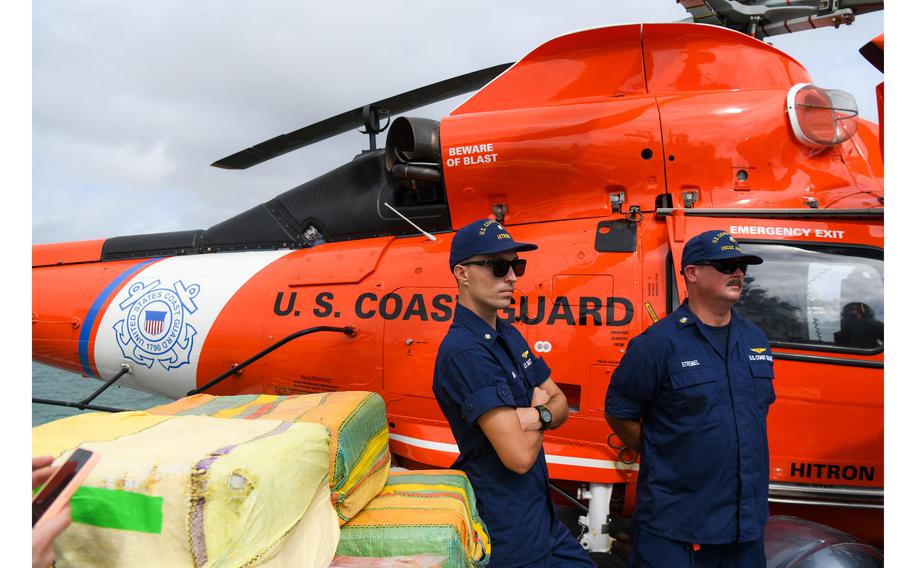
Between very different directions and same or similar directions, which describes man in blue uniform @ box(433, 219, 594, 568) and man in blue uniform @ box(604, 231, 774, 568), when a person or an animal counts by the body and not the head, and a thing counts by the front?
same or similar directions

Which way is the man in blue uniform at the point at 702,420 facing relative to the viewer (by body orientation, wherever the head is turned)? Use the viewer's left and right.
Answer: facing the viewer and to the right of the viewer

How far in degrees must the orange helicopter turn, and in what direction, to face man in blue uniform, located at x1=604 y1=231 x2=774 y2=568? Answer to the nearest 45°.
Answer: approximately 90° to its right

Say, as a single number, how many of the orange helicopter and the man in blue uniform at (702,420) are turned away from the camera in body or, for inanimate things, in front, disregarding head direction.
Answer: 0

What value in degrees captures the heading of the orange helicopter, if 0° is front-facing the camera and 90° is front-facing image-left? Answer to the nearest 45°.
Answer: approximately 270°

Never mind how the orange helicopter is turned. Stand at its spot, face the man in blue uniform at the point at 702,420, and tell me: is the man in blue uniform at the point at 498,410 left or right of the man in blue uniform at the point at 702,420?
right

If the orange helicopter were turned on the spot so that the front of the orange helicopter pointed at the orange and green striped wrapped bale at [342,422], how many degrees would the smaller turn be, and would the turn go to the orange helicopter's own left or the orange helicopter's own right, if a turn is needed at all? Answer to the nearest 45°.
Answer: approximately 135° to the orange helicopter's own right

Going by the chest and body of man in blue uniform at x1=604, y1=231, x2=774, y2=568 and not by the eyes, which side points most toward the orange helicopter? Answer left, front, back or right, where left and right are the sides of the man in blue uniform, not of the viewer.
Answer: back

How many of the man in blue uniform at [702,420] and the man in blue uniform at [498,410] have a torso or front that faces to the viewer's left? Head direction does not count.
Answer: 0

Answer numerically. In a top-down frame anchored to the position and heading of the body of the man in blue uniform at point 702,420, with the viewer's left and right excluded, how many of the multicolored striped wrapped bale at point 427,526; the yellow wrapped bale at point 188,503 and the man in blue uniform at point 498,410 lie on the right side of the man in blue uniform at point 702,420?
3

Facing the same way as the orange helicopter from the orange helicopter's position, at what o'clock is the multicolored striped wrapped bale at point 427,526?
The multicolored striped wrapped bale is roughly at 4 o'clock from the orange helicopter.

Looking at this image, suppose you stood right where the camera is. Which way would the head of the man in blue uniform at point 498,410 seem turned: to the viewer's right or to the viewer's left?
to the viewer's right
